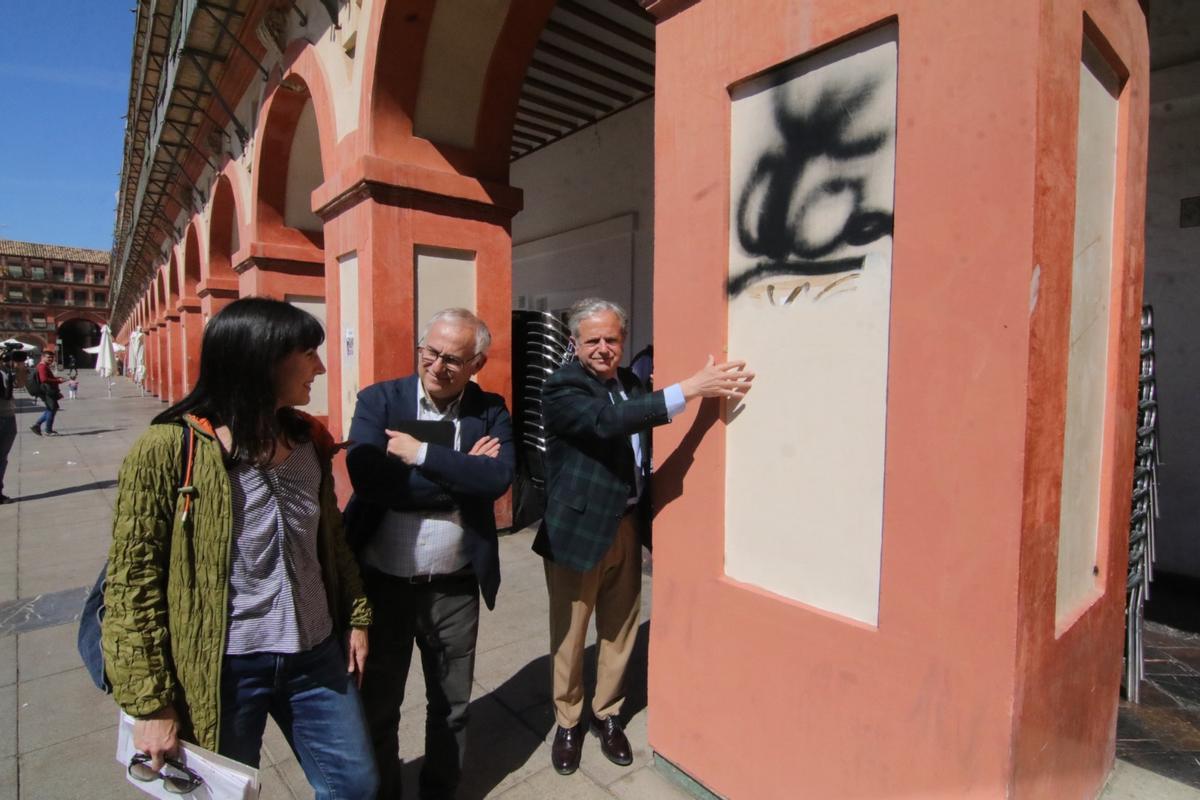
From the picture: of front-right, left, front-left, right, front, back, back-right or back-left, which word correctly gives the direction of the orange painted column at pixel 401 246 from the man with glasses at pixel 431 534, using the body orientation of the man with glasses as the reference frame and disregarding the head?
back

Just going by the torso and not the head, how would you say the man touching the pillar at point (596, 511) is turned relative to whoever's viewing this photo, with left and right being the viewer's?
facing the viewer and to the right of the viewer

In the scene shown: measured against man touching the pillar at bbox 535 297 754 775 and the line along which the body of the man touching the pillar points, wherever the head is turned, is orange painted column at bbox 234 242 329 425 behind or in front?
behind

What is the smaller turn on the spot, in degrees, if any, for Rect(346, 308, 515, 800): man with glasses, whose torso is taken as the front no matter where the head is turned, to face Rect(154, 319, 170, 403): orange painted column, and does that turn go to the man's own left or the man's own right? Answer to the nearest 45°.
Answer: approximately 180°

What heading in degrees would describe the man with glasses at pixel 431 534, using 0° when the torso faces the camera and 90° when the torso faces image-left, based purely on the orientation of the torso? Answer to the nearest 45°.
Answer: approximately 0°

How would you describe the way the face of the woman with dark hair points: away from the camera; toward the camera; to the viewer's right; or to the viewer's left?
to the viewer's right

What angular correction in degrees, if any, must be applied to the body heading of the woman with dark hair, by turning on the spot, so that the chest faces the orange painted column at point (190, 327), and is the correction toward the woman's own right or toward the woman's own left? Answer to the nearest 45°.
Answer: approximately 135° to the woman's own left

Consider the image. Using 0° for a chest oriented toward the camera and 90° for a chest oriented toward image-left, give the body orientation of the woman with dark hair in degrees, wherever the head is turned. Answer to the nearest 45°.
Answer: approximately 315°
